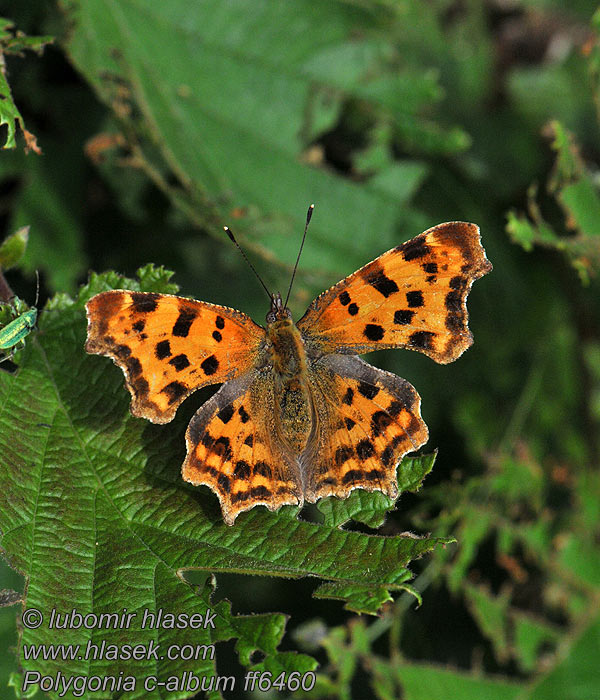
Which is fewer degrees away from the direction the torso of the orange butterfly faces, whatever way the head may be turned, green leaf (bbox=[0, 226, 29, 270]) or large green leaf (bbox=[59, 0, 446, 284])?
the large green leaf

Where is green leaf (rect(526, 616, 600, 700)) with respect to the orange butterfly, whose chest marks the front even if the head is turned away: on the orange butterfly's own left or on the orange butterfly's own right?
on the orange butterfly's own right

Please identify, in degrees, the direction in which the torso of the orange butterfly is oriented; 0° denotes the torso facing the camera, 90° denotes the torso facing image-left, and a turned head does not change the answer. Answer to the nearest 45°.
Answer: approximately 180°

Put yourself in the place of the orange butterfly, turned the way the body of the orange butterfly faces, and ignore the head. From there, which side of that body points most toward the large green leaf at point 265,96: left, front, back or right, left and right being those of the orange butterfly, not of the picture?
front
